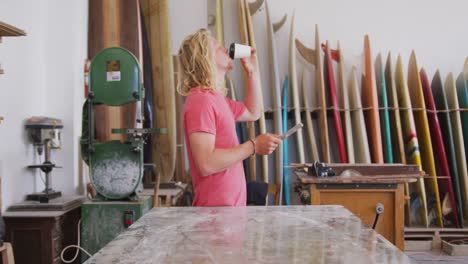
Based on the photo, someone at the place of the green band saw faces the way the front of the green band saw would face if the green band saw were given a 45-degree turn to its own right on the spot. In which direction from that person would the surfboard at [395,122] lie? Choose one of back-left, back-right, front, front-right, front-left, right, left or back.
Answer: back-left

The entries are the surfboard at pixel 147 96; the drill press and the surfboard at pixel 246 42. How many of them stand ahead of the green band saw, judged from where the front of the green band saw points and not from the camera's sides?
0

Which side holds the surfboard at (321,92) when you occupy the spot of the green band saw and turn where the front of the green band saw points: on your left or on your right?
on your left

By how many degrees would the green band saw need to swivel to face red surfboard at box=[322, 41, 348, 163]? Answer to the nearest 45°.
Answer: approximately 90° to its left

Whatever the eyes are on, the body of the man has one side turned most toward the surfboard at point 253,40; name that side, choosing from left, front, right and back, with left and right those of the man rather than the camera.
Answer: left

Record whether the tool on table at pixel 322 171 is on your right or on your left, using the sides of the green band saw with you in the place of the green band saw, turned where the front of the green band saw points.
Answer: on your left

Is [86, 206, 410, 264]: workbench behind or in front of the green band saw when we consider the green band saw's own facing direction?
in front

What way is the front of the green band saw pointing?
toward the camera

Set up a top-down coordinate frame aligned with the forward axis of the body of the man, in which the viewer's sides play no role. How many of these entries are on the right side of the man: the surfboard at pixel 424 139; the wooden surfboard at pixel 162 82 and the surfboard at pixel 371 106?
0

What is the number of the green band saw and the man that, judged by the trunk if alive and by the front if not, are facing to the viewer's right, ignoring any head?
1

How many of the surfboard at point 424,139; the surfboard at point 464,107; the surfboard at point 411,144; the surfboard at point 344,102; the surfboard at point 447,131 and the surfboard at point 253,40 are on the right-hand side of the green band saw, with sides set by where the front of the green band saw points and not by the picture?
0

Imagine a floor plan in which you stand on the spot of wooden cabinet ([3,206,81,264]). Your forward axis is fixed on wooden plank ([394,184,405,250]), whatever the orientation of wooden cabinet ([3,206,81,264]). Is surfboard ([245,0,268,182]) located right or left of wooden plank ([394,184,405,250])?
left

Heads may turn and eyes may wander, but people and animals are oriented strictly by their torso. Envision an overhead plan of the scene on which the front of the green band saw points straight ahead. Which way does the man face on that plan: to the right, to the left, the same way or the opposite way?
to the left

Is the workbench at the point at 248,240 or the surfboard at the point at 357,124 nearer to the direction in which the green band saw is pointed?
the workbench

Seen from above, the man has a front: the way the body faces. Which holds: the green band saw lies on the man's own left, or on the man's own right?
on the man's own left

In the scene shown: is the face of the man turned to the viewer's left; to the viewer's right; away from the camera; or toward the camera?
to the viewer's right

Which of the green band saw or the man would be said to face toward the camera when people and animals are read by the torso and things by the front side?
the green band saw

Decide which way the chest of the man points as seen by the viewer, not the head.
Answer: to the viewer's right
